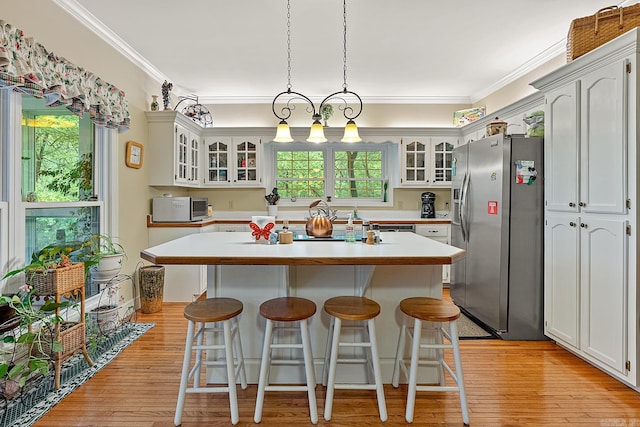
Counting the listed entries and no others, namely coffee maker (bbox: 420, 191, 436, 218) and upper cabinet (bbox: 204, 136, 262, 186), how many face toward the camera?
2

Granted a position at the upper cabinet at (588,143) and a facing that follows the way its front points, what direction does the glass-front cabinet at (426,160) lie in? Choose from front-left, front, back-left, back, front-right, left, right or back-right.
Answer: right

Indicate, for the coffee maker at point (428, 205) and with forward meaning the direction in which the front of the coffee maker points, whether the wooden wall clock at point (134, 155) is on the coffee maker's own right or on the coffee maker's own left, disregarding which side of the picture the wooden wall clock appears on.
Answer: on the coffee maker's own right

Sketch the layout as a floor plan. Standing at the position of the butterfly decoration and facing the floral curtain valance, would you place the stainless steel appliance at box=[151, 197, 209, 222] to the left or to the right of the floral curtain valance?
right

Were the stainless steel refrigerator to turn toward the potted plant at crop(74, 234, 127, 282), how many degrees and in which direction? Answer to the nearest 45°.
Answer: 0° — it already faces it

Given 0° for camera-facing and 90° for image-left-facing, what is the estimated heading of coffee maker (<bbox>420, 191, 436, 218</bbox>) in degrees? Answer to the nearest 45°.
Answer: approximately 0°

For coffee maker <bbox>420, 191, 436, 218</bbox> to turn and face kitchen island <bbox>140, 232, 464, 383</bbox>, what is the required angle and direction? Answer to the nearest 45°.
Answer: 0° — it already faces it

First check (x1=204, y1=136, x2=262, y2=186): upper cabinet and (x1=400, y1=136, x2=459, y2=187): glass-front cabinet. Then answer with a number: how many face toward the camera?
2

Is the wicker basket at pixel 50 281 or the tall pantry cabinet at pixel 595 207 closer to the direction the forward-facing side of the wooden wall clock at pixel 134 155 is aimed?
the tall pantry cabinet

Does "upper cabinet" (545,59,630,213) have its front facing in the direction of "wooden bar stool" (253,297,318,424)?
yes

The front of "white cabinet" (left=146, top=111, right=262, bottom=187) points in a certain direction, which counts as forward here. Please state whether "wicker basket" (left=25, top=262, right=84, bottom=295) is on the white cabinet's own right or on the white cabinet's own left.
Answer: on the white cabinet's own right
